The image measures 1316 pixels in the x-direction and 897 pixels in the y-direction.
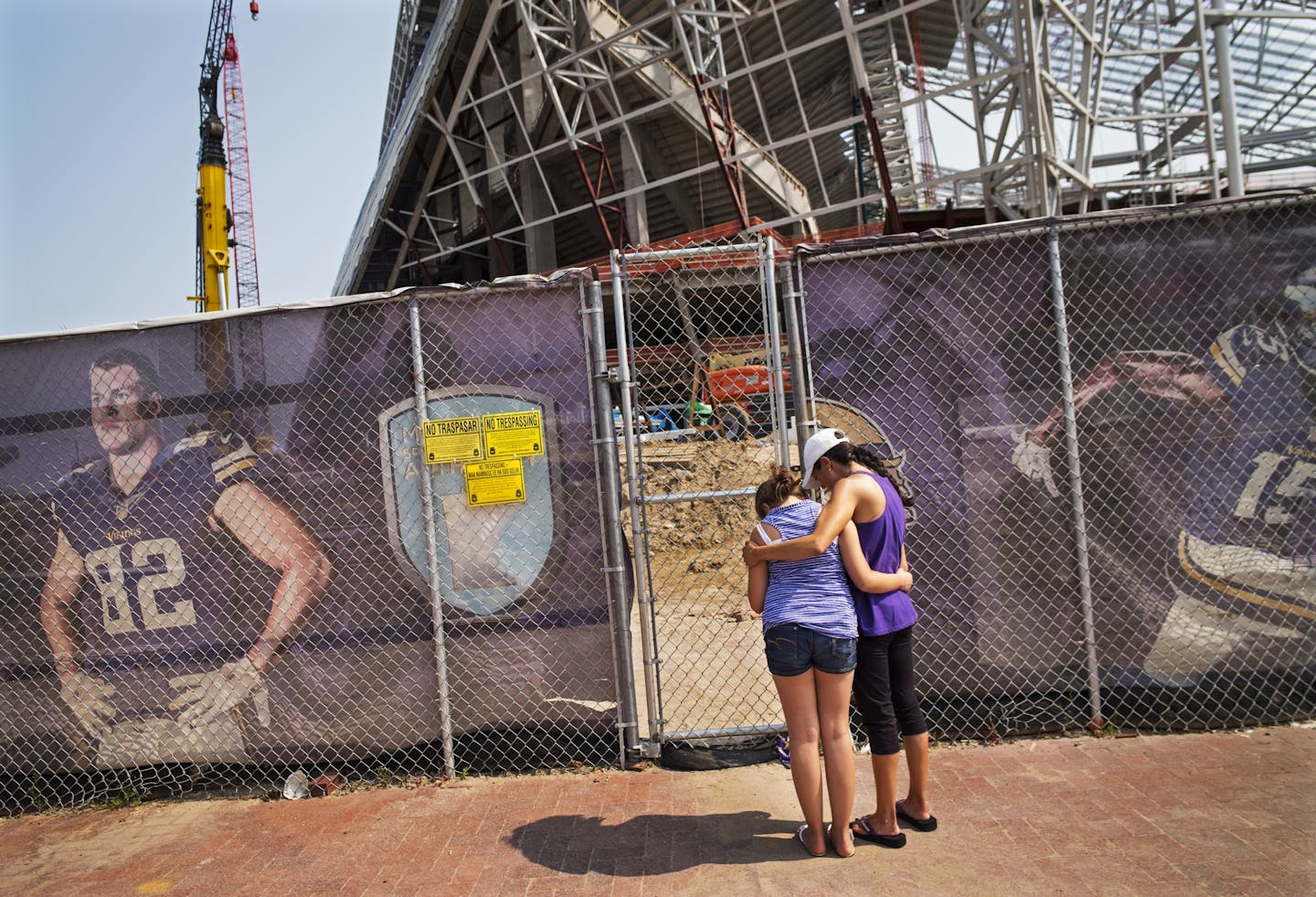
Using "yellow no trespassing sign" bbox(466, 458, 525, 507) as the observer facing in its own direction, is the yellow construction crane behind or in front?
behind

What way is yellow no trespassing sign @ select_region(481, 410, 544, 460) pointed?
toward the camera

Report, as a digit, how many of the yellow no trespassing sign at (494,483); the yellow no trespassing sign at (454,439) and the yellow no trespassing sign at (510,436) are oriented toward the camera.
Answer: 3

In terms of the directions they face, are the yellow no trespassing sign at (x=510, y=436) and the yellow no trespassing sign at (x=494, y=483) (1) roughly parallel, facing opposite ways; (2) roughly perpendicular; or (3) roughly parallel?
roughly parallel

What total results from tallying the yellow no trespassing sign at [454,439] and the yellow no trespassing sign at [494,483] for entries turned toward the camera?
2

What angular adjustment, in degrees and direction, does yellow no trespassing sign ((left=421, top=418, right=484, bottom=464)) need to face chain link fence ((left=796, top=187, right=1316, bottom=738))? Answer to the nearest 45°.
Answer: approximately 90° to its left

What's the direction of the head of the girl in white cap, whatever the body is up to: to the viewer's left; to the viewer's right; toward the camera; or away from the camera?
to the viewer's left

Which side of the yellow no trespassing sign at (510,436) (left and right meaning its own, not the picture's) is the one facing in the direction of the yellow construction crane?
back

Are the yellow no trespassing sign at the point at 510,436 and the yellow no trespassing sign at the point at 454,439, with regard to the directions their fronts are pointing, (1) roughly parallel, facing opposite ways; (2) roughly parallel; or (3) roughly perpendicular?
roughly parallel

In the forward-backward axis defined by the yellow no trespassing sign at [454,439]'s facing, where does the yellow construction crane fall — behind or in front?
behind

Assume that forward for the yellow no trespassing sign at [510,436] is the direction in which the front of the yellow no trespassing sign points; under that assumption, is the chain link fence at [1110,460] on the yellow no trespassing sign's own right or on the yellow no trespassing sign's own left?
on the yellow no trespassing sign's own left
